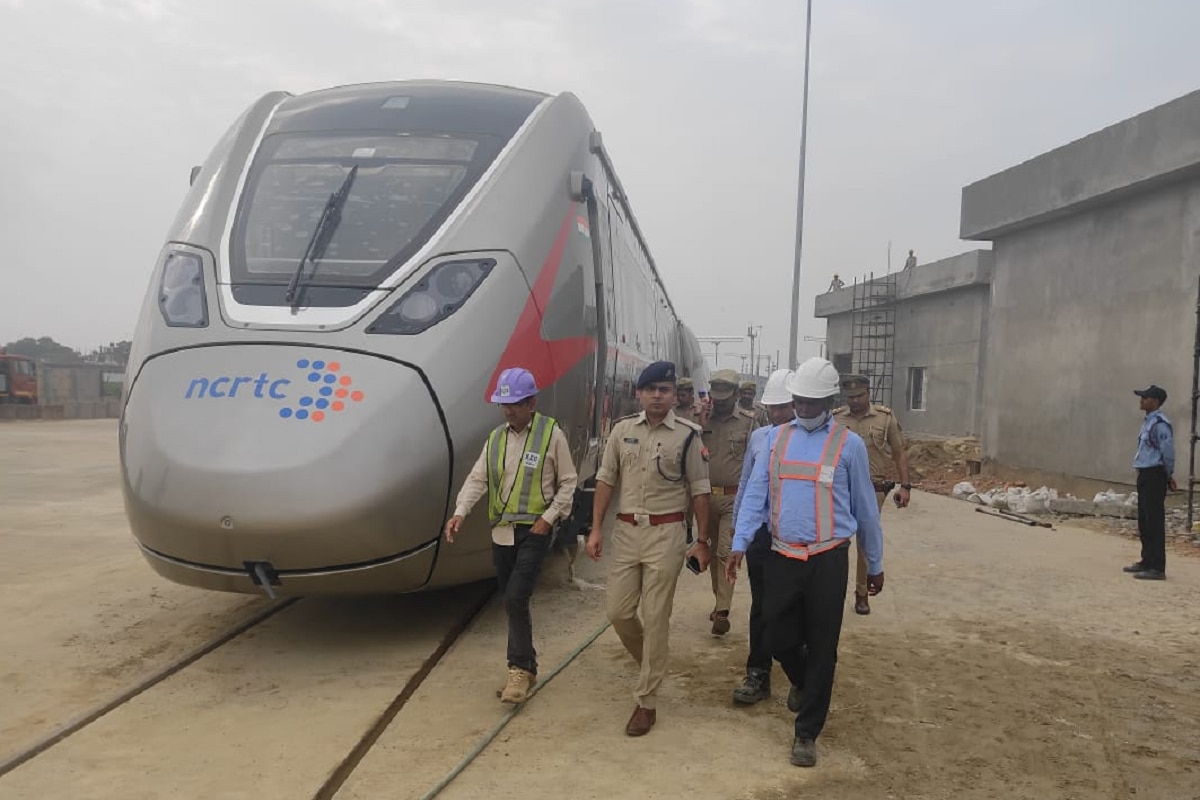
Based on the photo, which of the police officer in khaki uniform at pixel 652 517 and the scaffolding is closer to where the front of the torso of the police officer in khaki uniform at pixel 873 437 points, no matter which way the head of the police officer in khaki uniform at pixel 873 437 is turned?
the police officer in khaki uniform

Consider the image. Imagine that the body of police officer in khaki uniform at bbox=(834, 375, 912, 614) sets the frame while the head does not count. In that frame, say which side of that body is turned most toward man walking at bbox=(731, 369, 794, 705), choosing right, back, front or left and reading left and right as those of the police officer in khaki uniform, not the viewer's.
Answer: front

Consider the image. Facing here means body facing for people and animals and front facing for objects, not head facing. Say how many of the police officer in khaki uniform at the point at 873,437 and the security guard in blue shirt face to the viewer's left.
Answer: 1

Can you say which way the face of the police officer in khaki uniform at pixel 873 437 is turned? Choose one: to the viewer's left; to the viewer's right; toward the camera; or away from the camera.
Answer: toward the camera

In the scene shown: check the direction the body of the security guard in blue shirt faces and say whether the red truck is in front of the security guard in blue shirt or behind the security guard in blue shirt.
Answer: in front

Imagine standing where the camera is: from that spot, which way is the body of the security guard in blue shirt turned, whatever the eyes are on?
to the viewer's left

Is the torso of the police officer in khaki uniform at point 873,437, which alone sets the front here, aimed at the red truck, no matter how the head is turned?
no

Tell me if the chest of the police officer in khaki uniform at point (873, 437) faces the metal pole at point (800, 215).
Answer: no

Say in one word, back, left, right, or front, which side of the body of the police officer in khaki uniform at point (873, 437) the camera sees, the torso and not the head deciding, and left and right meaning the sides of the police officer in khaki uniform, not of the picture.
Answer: front

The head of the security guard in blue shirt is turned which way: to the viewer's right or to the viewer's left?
to the viewer's left

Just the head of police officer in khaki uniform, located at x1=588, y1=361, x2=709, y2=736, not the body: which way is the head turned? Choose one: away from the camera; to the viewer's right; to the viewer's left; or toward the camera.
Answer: toward the camera

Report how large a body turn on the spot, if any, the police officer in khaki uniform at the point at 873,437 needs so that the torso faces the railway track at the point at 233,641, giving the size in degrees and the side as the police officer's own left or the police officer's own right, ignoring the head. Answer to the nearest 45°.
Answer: approximately 45° to the police officer's own right

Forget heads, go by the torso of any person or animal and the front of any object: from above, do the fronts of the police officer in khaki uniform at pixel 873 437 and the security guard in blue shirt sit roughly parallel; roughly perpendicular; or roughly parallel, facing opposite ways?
roughly perpendicular
